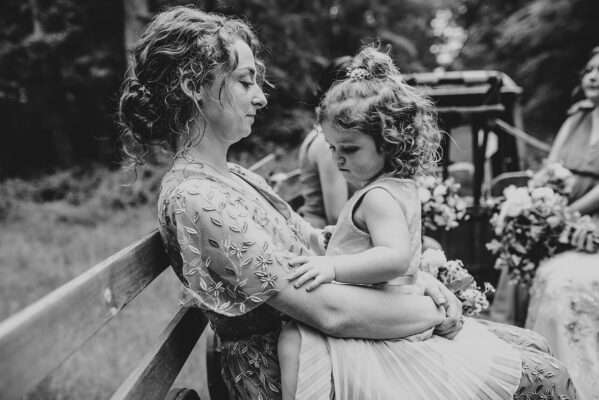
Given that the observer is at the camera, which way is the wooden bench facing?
facing the viewer and to the right of the viewer

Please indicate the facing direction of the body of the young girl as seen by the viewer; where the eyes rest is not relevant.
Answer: to the viewer's left

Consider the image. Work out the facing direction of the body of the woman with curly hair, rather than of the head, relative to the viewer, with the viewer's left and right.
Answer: facing to the right of the viewer

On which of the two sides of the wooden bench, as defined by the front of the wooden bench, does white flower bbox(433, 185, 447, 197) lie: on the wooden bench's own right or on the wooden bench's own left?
on the wooden bench's own left

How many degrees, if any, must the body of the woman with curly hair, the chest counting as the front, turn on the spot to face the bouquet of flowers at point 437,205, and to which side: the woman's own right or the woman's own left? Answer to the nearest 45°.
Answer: approximately 45° to the woman's own left

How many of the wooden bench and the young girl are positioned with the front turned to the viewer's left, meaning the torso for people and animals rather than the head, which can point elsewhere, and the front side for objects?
1

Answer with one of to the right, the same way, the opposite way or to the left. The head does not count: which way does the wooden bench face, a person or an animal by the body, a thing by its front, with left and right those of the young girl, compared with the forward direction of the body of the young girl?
the opposite way

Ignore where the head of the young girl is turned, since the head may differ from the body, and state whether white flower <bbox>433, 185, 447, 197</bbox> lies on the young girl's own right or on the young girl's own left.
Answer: on the young girl's own right

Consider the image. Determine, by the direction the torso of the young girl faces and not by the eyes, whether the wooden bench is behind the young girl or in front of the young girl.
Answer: in front

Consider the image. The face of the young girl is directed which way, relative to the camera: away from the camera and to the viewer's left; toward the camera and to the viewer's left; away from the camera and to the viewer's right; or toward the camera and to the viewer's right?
toward the camera and to the viewer's left

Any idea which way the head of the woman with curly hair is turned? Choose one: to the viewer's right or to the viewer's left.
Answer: to the viewer's right

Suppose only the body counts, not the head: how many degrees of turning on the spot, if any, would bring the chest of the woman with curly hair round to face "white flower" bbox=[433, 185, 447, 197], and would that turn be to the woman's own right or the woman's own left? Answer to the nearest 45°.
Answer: approximately 45° to the woman's own left
